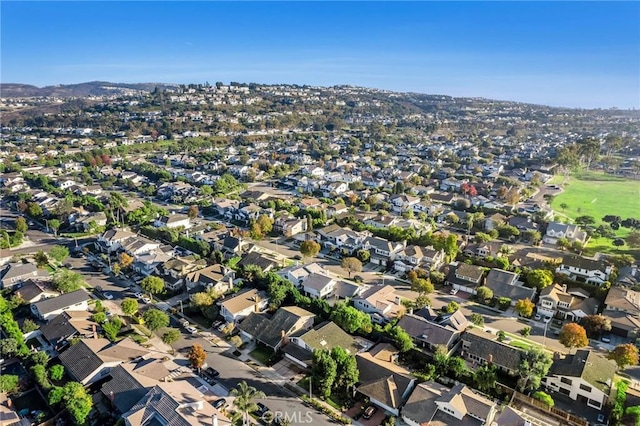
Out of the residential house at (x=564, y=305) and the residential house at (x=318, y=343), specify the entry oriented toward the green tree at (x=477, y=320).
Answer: the residential house at (x=564, y=305)

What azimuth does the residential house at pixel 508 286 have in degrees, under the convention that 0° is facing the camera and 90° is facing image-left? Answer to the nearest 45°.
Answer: approximately 45°
